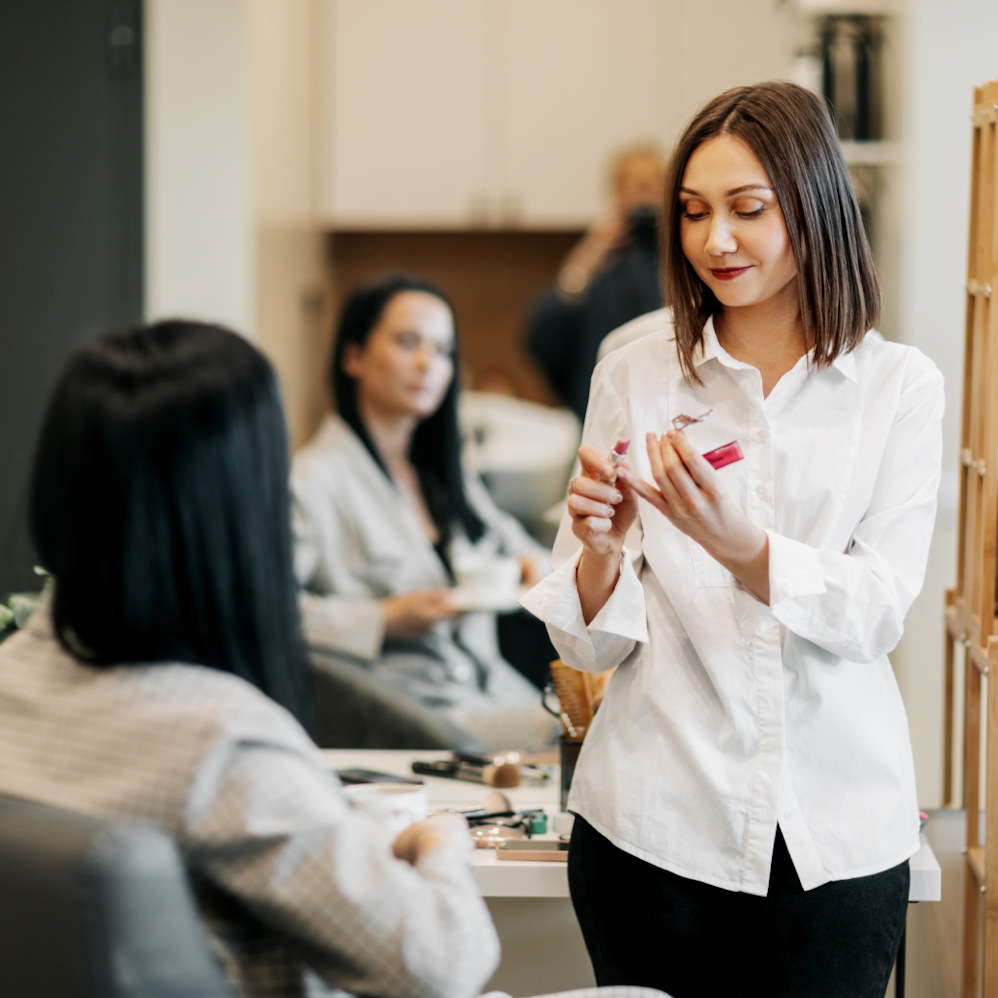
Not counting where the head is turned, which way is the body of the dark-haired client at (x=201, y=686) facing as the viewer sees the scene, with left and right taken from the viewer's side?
facing away from the viewer and to the right of the viewer

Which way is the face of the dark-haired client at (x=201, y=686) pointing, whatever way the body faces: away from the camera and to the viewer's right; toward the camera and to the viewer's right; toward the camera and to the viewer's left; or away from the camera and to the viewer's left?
away from the camera and to the viewer's right

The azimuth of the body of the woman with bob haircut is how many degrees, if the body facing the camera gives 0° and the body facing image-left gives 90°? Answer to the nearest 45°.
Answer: approximately 0°

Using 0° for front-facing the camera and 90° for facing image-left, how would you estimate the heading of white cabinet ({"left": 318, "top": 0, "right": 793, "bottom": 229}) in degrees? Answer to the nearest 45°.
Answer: approximately 0°

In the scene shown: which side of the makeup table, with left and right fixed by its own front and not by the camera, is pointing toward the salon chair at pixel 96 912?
front
